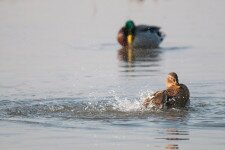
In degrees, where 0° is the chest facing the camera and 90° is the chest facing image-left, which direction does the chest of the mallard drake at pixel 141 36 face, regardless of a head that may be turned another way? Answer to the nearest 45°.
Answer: approximately 90°

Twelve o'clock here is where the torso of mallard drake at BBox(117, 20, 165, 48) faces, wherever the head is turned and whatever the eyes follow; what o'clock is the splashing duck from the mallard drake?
The splashing duck is roughly at 9 o'clock from the mallard drake.
